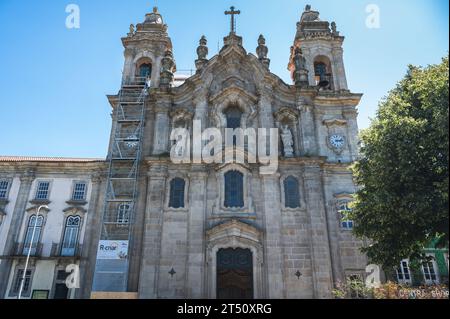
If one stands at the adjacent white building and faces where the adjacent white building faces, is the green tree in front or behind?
in front

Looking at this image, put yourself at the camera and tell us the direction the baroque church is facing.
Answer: facing the viewer

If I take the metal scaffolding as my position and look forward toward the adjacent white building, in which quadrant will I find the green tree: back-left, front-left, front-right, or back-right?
back-left

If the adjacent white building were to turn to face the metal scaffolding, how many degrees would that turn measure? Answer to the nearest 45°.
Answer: approximately 45° to its left

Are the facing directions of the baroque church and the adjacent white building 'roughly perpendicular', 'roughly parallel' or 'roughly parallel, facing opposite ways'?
roughly parallel
